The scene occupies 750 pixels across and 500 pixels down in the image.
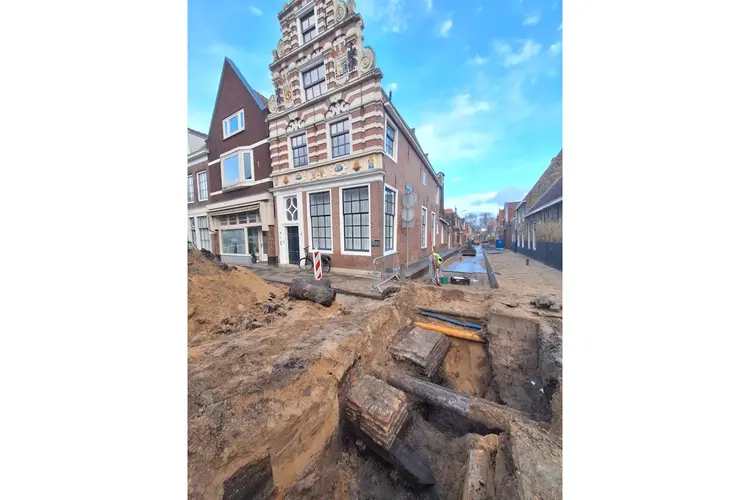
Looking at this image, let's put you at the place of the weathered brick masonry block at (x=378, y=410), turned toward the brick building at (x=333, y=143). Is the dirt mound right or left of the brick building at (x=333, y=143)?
left

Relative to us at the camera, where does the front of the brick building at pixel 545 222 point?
facing to the left of the viewer

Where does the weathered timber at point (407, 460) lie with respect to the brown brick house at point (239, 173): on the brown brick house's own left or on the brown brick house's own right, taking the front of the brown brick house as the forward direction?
on the brown brick house's own left

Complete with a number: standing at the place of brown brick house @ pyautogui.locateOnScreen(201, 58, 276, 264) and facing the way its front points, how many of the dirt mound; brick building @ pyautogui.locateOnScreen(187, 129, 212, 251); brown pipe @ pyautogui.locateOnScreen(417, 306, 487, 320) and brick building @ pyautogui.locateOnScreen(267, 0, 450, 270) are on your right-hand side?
1

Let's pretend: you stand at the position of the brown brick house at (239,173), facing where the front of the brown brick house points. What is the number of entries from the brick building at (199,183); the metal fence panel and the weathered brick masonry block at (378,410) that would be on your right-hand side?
1

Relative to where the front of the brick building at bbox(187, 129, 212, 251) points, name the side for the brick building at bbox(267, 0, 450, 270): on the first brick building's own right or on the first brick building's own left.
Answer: on the first brick building's own left

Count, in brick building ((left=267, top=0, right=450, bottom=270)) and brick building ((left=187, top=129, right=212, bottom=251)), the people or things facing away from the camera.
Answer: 0

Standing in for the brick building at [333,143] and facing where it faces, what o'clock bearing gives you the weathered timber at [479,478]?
The weathered timber is roughly at 10 o'clock from the brick building.

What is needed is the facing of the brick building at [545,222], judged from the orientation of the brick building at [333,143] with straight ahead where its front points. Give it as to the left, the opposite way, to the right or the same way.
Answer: to the right

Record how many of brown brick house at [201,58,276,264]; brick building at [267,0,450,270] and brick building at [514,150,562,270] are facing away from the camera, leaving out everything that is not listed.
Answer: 0

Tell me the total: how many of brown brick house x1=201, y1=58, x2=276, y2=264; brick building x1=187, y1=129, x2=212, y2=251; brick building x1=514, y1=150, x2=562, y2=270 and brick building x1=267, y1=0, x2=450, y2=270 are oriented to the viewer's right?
0

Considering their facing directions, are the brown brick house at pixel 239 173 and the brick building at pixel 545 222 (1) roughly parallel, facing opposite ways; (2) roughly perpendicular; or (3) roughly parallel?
roughly perpendicular

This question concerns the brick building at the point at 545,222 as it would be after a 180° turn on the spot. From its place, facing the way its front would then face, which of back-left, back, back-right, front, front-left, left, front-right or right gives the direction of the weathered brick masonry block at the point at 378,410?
right

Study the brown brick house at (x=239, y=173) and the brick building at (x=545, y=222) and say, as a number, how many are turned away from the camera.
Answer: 0

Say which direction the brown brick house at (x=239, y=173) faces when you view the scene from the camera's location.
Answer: facing the viewer and to the left of the viewer

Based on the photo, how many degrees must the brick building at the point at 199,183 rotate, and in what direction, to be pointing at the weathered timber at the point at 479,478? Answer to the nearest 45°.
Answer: approximately 45° to its left
